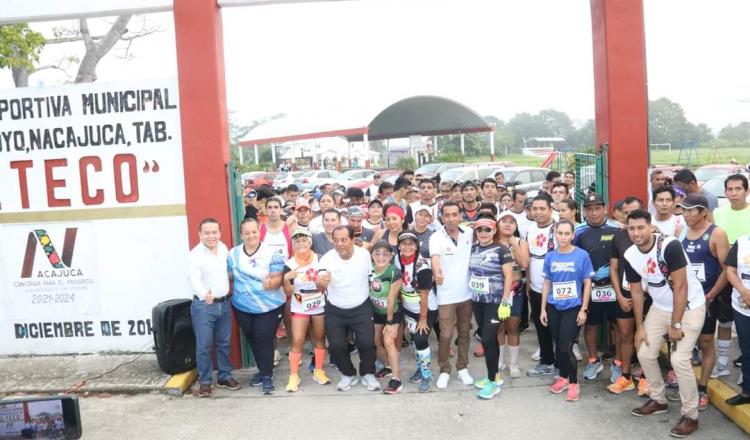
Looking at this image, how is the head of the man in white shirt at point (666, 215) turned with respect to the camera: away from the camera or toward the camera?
toward the camera

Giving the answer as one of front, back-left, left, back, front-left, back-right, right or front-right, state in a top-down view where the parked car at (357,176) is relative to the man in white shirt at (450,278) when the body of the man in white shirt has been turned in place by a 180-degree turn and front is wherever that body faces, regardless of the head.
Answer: front

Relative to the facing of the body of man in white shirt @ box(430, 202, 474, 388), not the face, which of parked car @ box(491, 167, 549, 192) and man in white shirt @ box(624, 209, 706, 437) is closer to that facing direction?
the man in white shirt

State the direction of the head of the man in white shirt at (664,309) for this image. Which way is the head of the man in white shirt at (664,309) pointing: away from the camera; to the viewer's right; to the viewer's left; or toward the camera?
toward the camera

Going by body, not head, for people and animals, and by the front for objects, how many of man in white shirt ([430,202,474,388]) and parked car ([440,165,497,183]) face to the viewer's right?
0

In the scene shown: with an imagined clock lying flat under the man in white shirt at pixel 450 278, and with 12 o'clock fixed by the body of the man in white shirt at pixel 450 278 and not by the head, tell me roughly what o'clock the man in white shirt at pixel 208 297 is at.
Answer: the man in white shirt at pixel 208 297 is roughly at 3 o'clock from the man in white shirt at pixel 450 278.

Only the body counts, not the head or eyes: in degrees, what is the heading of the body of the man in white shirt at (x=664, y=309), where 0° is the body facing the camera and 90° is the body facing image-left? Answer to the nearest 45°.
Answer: approximately 45°

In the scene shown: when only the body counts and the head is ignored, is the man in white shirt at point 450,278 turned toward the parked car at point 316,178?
no

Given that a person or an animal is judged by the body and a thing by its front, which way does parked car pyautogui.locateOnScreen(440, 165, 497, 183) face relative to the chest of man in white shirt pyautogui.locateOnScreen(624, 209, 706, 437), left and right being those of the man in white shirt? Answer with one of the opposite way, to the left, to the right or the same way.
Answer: the same way

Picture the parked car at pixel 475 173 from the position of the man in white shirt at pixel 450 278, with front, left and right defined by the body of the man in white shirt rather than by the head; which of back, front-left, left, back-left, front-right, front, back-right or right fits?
back

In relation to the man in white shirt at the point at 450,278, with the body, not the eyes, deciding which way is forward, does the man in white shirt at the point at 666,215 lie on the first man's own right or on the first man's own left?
on the first man's own left

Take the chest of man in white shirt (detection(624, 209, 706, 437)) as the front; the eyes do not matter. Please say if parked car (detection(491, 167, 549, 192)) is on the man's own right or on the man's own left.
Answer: on the man's own right

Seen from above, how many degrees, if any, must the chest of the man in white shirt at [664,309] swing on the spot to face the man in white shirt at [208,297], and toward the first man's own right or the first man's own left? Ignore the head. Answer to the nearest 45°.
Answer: approximately 45° to the first man's own right

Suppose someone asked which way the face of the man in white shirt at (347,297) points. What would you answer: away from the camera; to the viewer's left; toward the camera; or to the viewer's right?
toward the camera

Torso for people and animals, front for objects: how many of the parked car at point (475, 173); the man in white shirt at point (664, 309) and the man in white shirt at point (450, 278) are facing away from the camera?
0

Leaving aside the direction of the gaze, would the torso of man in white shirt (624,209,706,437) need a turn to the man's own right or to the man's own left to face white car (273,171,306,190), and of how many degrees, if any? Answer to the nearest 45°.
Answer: approximately 90° to the man's own right

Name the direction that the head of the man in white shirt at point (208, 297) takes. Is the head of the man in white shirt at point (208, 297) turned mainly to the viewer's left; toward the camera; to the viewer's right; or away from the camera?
toward the camera

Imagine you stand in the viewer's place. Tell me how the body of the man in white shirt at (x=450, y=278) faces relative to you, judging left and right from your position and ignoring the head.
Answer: facing the viewer

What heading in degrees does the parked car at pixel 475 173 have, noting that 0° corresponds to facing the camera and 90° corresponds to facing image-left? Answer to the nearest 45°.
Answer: approximately 45°

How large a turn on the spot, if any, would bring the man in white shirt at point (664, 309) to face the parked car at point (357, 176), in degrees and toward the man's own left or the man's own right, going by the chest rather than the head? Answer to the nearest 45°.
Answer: approximately 90° to the man's own right
